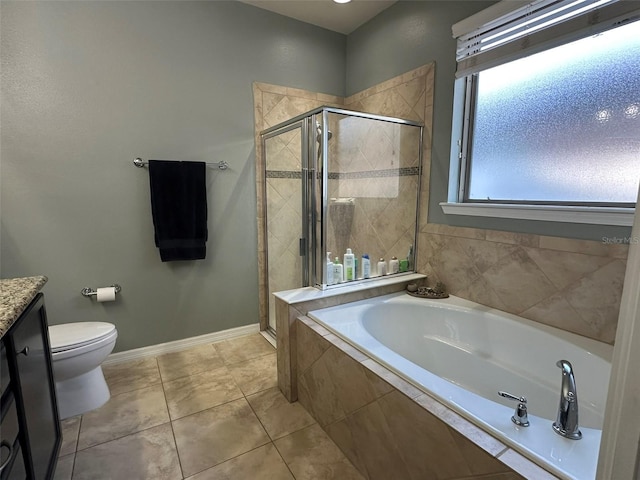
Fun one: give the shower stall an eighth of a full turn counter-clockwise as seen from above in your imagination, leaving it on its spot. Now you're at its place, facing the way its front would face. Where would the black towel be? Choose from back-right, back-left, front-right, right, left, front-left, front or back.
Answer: right

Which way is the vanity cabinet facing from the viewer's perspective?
to the viewer's right

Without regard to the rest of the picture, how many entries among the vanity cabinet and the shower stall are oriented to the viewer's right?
1

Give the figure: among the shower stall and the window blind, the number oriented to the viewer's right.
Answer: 0

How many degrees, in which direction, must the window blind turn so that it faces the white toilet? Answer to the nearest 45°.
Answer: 0° — it already faces it

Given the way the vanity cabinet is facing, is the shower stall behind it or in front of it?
in front

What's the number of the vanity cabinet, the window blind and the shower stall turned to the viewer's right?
1

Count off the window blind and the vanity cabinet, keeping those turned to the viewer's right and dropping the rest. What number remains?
1

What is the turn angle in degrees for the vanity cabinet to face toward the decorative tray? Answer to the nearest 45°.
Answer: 0° — it already faces it

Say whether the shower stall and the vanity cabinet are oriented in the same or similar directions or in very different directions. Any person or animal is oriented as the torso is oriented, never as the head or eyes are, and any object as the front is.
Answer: very different directions

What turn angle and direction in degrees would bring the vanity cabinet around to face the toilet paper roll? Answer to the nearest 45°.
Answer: approximately 90° to its left

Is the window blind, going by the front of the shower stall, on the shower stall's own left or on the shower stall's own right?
on the shower stall's own left

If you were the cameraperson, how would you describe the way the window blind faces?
facing the viewer and to the left of the viewer

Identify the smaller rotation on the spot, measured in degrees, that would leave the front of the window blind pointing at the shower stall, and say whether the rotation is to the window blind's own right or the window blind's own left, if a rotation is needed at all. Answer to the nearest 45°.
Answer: approximately 45° to the window blind's own right
